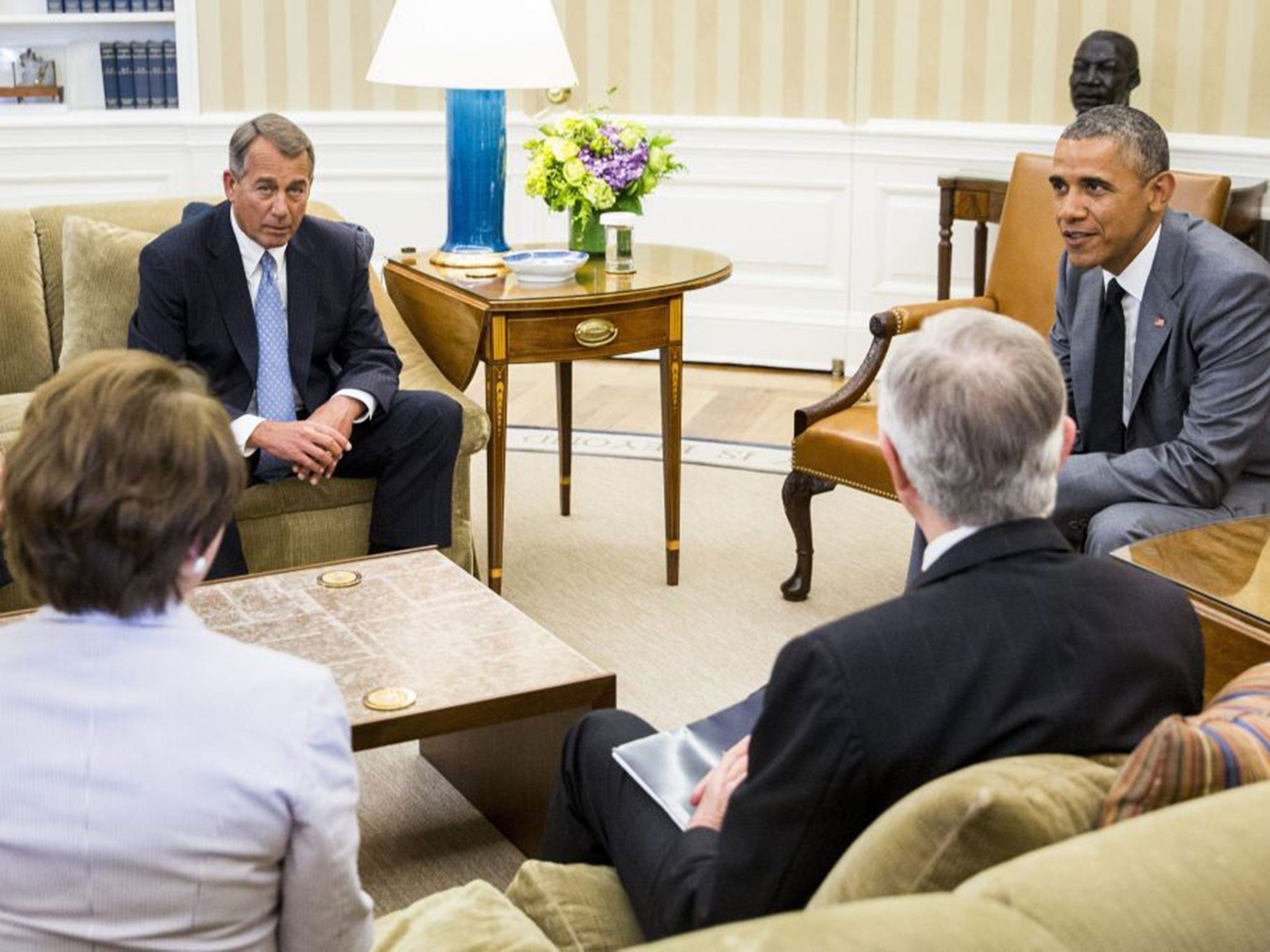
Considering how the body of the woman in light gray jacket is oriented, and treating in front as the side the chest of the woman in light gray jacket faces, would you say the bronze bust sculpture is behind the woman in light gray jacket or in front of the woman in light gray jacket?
in front

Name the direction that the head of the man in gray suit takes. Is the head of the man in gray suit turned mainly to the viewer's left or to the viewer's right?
to the viewer's left

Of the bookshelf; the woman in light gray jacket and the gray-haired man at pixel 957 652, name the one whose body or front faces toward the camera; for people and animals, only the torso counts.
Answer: the bookshelf

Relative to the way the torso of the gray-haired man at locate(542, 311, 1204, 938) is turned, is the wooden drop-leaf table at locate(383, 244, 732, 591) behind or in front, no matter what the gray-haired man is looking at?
in front

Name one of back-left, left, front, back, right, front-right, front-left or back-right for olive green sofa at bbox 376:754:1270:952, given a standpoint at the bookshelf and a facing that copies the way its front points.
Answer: front

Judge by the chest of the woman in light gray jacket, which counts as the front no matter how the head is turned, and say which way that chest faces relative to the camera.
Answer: away from the camera

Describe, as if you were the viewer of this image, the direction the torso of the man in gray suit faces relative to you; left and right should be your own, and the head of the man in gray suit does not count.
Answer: facing the viewer and to the left of the viewer

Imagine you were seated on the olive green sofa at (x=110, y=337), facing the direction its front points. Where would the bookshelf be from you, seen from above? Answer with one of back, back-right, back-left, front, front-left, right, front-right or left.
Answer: back-left

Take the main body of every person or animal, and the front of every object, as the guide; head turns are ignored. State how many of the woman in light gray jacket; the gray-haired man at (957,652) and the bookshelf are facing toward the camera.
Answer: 1

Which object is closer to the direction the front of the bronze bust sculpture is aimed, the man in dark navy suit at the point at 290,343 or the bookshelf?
the man in dark navy suit

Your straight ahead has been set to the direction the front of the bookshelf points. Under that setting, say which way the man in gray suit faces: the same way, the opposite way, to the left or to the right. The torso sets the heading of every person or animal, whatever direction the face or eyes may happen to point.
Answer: to the right

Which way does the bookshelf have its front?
toward the camera

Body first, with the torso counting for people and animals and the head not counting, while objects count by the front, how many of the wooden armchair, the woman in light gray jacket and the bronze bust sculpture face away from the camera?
1

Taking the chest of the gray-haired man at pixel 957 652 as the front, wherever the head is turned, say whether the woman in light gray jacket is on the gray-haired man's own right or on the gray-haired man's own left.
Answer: on the gray-haired man's own left

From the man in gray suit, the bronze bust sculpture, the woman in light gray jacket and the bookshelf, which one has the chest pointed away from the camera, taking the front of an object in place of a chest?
the woman in light gray jacket

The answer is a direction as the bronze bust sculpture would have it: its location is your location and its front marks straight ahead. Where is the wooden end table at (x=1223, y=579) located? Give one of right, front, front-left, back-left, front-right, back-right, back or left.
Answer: front-left

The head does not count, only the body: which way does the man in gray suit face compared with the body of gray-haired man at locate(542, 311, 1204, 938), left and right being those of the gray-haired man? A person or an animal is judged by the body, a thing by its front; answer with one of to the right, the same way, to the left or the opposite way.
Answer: to the left
